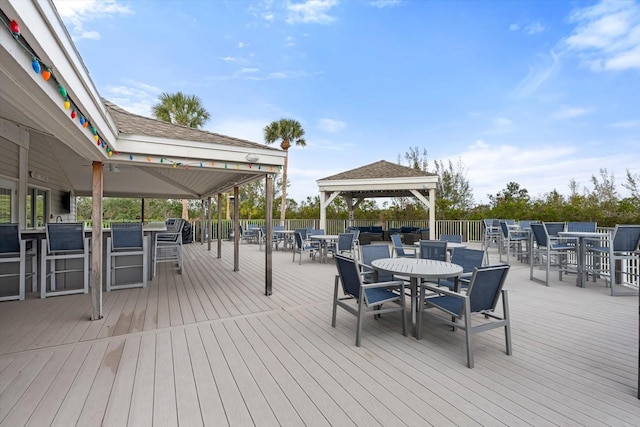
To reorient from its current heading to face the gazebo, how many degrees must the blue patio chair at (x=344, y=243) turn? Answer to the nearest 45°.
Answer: approximately 45° to its right

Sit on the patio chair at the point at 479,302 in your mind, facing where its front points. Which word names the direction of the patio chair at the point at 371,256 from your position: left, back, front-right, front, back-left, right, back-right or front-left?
front

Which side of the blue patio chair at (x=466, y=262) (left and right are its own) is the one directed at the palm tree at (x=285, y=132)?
right

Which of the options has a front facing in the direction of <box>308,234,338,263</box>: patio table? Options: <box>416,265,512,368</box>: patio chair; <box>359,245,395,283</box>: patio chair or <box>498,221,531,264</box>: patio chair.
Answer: <box>416,265,512,368</box>: patio chair

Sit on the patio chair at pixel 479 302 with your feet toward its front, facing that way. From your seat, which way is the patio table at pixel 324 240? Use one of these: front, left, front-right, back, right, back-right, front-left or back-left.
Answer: front

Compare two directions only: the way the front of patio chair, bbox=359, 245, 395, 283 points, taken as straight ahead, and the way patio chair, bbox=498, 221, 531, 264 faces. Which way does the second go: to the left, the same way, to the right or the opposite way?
to the left

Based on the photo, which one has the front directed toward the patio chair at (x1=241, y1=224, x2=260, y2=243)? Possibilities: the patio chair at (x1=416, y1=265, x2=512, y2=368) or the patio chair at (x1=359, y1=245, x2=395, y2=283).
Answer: the patio chair at (x1=416, y1=265, x2=512, y2=368)

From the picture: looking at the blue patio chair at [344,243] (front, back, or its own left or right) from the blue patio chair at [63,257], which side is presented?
left

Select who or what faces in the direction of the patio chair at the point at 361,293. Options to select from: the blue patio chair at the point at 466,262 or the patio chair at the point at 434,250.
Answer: the blue patio chair

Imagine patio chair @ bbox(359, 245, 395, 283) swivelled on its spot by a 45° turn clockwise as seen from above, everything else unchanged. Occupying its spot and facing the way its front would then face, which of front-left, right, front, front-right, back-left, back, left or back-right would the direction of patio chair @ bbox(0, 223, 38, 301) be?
right

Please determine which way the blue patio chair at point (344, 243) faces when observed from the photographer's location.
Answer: facing away from the viewer and to the left of the viewer

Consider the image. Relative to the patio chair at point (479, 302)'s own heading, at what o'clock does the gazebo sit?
The gazebo is roughly at 1 o'clock from the patio chair.

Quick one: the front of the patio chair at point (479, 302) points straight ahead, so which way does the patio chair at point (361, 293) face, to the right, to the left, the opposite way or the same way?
to the right
